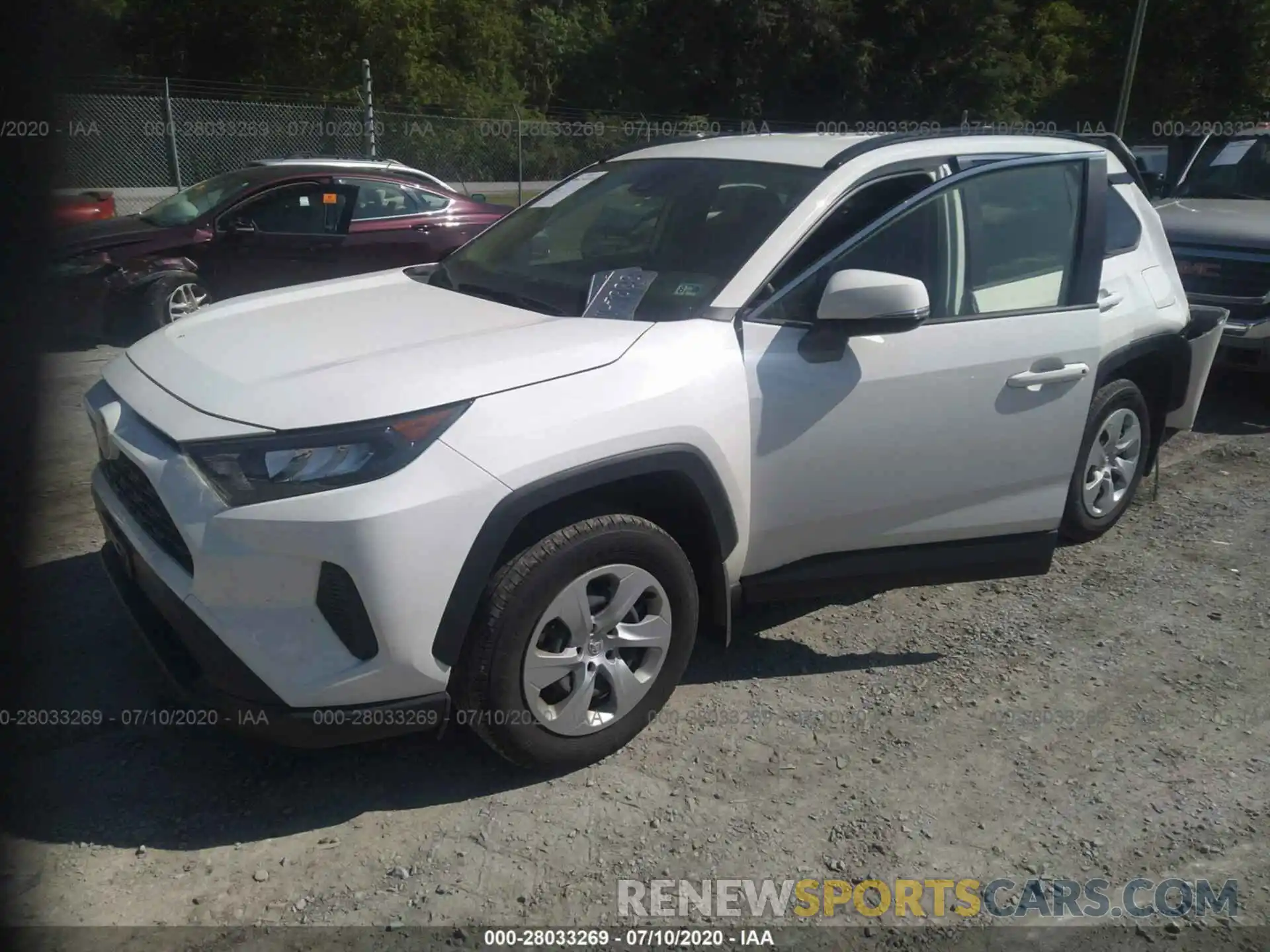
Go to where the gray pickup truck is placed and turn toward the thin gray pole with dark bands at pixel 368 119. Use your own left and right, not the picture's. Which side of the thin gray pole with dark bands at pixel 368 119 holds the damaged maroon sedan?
left

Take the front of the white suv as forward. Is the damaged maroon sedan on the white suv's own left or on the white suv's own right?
on the white suv's own right

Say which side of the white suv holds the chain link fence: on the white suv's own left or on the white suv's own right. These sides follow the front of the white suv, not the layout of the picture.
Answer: on the white suv's own right

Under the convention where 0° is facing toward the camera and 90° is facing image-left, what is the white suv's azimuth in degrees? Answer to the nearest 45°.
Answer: approximately 45°

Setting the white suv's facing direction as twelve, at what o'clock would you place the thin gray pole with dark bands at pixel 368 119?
The thin gray pole with dark bands is roughly at 4 o'clock from the white suv.

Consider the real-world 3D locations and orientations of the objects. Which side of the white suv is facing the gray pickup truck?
back
